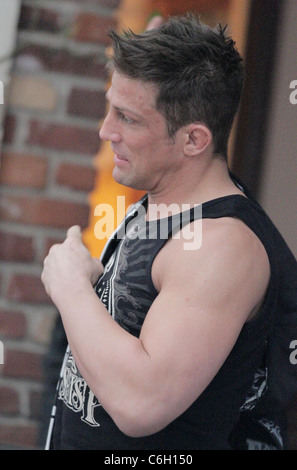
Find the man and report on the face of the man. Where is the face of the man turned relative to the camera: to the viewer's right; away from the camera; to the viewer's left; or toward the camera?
to the viewer's left

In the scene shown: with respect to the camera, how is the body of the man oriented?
to the viewer's left
